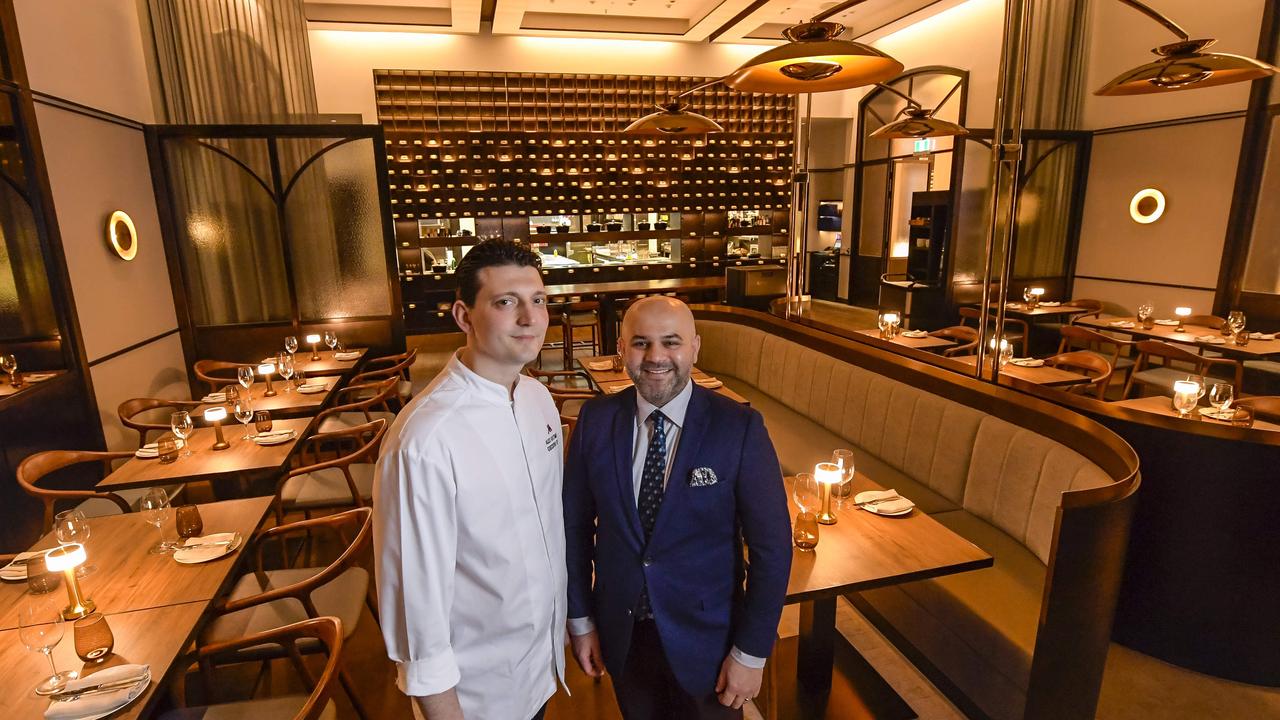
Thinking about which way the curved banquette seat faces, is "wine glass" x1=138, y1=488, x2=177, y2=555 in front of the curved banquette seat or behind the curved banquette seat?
in front

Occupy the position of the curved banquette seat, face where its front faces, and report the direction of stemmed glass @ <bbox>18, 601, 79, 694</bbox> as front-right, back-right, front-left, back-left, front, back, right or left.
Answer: front

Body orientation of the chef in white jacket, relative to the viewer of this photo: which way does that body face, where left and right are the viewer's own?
facing the viewer and to the right of the viewer

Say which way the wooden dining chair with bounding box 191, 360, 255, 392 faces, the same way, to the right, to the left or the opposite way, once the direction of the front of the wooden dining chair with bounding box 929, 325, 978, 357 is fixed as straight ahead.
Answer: the opposite way

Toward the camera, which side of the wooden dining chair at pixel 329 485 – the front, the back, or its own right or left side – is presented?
left

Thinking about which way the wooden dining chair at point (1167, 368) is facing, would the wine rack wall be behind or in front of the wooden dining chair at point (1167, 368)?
behind

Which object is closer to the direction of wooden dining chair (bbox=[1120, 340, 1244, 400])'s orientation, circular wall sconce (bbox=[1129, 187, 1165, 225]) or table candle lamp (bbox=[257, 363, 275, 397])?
the table candle lamp

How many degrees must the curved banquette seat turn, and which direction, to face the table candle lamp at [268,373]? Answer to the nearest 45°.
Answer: approximately 45° to its right

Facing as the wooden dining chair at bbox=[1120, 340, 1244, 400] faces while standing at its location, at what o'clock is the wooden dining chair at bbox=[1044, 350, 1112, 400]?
the wooden dining chair at bbox=[1044, 350, 1112, 400] is roughly at 2 o'clock from the wooden dining chair at bbox=[1120, 340, 1244, 400].

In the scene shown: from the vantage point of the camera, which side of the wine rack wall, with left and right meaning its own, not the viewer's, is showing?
front

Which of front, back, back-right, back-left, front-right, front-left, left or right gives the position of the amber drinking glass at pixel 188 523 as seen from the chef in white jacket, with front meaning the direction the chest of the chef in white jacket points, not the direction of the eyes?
back

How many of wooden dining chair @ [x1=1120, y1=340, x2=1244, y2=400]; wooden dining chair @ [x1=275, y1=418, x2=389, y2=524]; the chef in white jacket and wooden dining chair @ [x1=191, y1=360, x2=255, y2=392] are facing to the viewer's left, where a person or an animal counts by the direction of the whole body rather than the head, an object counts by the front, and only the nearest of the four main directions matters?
1

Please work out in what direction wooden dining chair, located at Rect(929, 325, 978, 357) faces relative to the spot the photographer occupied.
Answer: facing the viewer and to the left of the viewer

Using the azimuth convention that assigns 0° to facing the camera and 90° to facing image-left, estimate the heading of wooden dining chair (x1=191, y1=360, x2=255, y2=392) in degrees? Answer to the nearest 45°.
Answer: approximately 270°

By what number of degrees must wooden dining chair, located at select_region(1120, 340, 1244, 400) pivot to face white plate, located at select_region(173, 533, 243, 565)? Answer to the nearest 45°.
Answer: approximately 45° to its right

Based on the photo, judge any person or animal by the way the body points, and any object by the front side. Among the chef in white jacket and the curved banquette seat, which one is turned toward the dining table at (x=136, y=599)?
the curved banquette seat
